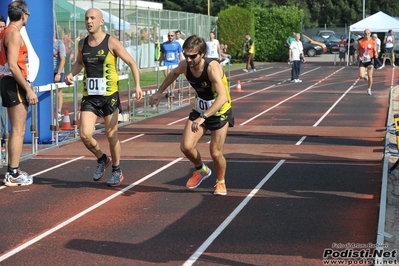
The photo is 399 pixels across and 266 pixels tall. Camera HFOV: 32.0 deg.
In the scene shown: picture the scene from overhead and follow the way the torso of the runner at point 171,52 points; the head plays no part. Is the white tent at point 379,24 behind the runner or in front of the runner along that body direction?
behind

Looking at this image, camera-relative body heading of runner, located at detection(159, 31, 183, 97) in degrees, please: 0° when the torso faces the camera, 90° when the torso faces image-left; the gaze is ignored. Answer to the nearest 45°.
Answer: approximately 0°

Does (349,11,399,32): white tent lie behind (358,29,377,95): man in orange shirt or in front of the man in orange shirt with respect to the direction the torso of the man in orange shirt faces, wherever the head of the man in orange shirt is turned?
behind

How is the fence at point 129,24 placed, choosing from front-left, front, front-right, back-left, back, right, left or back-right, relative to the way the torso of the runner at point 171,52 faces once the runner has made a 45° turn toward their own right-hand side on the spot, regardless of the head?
back-right

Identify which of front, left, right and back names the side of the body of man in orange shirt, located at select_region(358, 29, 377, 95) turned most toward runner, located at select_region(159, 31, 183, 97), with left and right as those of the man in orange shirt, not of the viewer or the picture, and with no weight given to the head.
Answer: right

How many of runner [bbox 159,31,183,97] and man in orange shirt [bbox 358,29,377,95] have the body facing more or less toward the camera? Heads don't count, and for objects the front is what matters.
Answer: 2

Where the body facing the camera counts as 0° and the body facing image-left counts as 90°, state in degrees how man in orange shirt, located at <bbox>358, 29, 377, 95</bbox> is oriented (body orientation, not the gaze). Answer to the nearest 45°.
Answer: approximately 0°

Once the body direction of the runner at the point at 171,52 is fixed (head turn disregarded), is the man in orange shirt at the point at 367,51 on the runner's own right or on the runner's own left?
on the runner's own left
